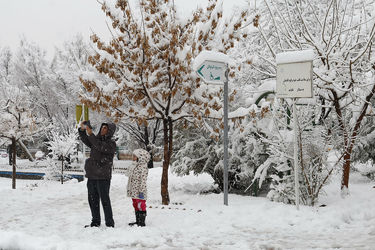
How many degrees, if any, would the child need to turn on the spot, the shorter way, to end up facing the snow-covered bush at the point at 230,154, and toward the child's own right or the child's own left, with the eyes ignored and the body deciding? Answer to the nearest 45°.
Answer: approximately 135° to the child's own right

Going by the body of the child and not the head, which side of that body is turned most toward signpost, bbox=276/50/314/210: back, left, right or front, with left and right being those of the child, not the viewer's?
back

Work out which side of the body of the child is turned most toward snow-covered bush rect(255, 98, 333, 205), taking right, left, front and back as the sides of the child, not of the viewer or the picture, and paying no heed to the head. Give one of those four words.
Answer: back

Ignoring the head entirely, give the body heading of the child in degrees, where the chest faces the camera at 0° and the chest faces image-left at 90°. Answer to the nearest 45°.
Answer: approximately 90°
